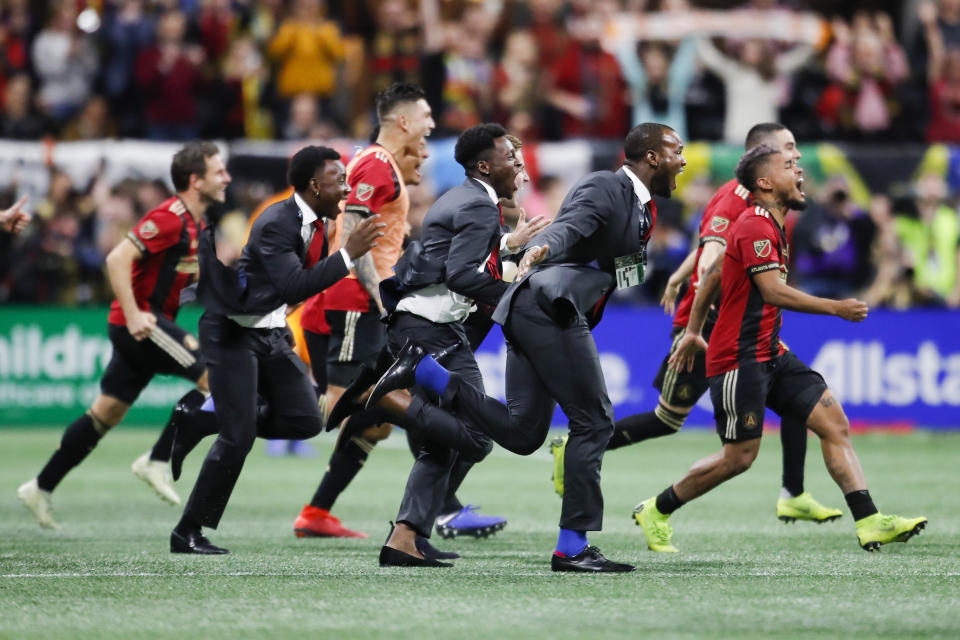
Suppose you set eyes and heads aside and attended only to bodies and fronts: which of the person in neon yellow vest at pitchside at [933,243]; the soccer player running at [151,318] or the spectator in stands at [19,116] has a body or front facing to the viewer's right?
the soccer player running

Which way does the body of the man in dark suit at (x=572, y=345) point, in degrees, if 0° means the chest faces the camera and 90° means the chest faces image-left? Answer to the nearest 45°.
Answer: approximately 270°

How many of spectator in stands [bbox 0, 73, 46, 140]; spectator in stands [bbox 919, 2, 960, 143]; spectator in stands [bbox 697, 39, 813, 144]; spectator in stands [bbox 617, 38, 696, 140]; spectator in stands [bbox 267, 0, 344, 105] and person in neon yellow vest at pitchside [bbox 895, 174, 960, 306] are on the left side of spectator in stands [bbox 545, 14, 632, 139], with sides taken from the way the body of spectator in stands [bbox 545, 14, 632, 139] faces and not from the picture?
4

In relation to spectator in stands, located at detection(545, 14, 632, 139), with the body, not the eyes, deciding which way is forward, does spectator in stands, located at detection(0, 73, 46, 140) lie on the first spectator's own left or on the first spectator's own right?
on the first spectator's own right

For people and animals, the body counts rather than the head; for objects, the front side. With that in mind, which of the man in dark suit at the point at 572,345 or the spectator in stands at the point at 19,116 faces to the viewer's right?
the man in dark suit

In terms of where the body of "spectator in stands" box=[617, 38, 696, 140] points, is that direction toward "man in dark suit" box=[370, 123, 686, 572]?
yes

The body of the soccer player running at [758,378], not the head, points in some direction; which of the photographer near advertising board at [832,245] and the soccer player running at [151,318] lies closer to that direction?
the photographer near advertising board

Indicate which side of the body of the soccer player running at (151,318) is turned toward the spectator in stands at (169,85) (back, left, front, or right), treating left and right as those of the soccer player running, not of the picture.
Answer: left

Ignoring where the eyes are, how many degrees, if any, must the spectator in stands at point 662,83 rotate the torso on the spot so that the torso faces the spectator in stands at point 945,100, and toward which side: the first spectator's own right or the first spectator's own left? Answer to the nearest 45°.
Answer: approximately 90° to the first spectator's own left

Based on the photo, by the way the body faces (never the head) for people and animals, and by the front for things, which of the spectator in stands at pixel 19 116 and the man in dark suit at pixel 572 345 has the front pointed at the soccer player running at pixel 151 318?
the spectator in stands

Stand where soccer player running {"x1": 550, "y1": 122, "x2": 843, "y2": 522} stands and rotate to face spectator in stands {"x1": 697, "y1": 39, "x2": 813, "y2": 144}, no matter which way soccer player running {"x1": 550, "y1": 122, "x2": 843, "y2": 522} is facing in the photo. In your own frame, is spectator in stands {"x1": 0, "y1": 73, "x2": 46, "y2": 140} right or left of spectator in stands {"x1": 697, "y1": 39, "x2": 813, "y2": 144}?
left

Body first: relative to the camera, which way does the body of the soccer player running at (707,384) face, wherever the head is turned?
to the viewer's right
